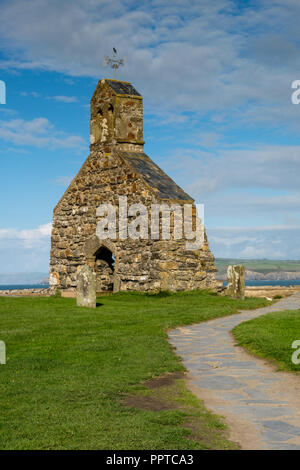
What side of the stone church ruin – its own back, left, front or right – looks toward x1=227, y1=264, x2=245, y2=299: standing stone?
left

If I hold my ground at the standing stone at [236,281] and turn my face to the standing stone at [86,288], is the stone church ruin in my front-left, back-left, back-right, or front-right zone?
front-right

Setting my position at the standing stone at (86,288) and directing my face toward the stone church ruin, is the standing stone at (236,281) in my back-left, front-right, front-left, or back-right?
front-right

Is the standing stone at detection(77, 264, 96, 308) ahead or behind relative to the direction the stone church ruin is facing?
ahead

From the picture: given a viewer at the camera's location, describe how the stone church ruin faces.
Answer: facing the viewer and to the left of the viewer

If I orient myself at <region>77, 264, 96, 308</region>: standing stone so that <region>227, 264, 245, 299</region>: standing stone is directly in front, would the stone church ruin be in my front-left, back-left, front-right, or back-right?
front-left

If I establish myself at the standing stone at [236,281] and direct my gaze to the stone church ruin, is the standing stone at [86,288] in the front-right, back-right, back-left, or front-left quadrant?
front-left
